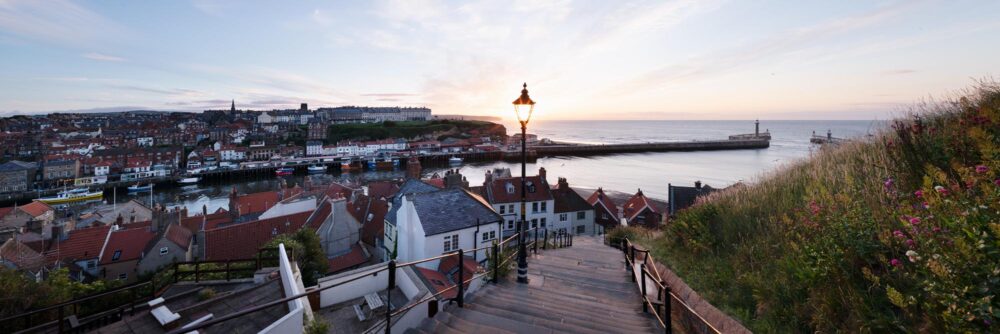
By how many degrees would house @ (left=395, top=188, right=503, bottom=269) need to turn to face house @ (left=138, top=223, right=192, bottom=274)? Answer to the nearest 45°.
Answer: approximately 135° to its right

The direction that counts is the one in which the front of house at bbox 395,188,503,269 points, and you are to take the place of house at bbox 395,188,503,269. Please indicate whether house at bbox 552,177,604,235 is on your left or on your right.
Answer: on your left

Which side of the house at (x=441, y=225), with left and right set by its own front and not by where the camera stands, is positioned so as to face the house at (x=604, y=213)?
left

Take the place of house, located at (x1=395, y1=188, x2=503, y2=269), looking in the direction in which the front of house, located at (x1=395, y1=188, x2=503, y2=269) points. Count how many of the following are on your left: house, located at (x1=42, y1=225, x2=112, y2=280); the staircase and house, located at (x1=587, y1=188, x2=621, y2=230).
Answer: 1

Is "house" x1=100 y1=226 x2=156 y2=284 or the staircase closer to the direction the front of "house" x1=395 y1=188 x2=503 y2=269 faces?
the staircase
